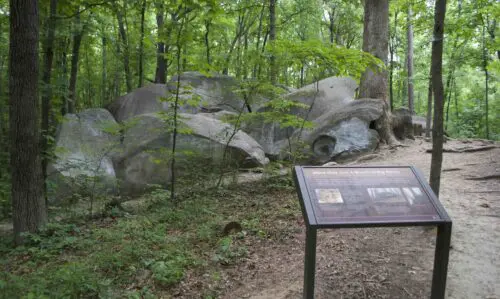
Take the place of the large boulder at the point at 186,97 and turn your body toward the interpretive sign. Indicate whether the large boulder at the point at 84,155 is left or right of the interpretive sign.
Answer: right

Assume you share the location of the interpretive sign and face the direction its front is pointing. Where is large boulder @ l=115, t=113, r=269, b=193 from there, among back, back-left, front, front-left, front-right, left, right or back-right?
back-right

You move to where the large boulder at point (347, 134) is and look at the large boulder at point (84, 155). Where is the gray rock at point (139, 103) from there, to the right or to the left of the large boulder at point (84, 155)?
right

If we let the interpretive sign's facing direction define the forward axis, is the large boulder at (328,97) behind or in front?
behind

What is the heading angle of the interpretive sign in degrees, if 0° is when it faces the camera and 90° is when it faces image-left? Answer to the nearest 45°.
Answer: approximately 0°

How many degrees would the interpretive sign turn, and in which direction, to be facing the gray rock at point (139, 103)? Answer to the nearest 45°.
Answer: approximately 135° to its right

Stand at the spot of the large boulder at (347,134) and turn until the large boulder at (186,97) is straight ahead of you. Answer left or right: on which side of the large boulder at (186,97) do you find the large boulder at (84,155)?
left

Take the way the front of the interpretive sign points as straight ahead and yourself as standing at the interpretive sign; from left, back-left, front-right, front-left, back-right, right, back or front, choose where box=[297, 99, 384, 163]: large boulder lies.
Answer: back

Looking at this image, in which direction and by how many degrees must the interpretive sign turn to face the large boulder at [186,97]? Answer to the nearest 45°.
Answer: approximately 135° to its right
